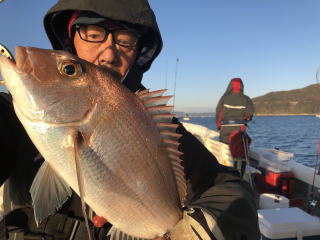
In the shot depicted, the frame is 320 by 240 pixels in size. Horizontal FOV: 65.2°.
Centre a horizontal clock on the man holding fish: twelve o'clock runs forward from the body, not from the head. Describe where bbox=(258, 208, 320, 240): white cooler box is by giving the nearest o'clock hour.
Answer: The white cooler box is roughly at 8 o'clock from the man holding fish.

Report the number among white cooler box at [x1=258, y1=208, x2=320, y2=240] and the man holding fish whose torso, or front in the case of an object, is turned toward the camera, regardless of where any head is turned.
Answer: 2

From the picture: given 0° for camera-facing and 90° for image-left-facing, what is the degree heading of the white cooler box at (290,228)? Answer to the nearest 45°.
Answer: approximately 0°

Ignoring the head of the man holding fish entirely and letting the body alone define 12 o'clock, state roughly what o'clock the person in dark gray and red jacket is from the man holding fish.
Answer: The person in dark gray and red jacket is roughly at 7 o'clock from the man holding fish.

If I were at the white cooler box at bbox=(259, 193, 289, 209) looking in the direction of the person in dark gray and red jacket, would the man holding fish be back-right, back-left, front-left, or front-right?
back-left

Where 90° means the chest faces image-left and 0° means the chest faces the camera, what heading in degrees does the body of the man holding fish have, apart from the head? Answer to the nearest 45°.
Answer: approximately 0°

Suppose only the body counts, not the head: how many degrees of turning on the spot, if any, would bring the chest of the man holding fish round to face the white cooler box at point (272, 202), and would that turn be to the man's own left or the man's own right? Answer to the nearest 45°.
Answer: approximately 135° to the man's own left

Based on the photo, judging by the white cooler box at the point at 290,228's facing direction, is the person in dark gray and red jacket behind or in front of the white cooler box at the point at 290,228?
behind
